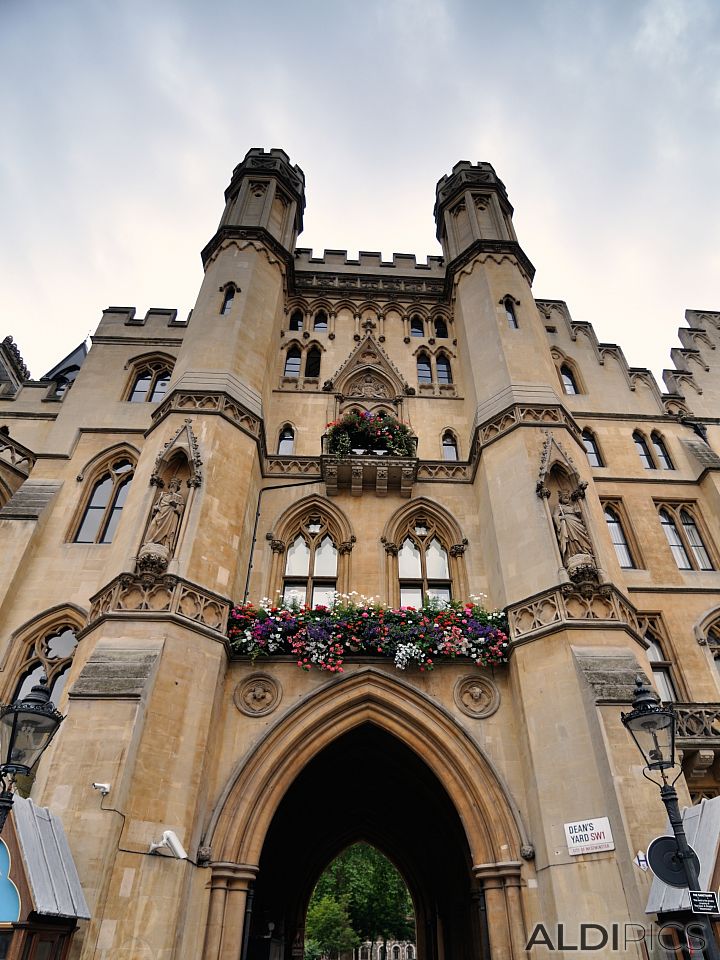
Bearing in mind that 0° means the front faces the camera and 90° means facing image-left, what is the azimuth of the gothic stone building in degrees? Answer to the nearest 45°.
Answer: approximately 0°

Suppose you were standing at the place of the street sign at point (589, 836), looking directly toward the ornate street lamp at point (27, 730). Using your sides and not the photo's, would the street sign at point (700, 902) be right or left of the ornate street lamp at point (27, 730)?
left

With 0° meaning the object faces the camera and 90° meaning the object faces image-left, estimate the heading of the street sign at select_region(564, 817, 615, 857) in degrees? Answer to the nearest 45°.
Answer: approximately 0°
